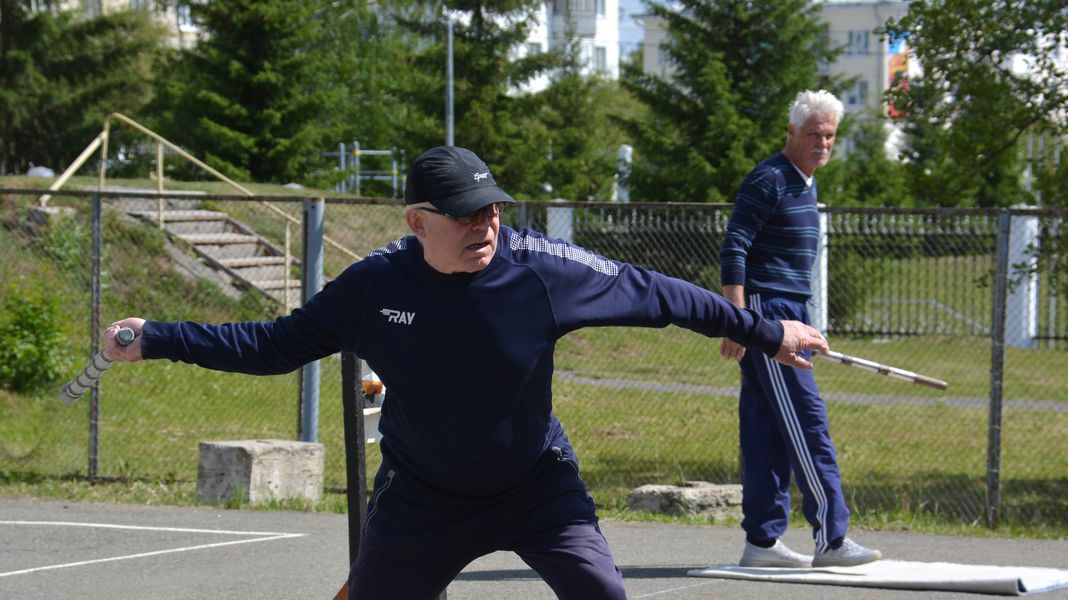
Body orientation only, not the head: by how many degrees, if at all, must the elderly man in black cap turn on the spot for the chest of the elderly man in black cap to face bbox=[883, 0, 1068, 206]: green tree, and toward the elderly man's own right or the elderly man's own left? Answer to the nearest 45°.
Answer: approximately 135° to the elderly man's own left

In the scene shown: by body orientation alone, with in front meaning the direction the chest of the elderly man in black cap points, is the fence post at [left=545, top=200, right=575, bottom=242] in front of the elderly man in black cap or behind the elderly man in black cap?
behind

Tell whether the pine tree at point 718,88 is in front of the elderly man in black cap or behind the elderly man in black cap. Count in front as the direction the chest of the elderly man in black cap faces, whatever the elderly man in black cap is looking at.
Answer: behind

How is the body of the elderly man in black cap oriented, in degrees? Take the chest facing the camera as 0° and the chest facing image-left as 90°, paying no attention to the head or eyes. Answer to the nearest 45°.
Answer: approximately 0°

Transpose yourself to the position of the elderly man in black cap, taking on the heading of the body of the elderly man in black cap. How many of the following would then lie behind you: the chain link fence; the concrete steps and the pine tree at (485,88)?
3

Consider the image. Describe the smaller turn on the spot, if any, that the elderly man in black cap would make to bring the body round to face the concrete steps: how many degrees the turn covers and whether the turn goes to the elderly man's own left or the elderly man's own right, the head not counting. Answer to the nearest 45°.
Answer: approximately 180°

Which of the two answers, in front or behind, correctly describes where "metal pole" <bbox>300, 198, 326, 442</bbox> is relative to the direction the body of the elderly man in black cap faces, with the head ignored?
behind

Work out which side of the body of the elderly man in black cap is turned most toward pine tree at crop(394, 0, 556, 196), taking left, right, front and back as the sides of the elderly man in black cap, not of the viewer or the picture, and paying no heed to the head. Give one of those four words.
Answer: back

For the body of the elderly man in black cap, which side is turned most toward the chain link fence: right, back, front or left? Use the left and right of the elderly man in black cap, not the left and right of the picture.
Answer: back

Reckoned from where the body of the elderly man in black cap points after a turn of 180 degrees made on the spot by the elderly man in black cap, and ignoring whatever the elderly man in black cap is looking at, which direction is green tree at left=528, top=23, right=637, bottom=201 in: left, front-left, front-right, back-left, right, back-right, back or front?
front

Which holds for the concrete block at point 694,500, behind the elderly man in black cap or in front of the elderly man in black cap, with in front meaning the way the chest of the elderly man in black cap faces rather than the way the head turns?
behind

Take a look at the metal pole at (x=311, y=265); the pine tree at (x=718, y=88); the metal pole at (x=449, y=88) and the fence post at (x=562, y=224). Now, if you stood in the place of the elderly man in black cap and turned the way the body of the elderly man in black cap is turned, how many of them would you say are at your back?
4

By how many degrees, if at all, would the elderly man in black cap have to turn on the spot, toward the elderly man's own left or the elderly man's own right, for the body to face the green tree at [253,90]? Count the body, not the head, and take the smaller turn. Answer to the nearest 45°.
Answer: approximately 180°

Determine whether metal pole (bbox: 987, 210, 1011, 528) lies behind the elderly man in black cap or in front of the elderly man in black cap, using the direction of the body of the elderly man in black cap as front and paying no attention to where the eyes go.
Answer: behind

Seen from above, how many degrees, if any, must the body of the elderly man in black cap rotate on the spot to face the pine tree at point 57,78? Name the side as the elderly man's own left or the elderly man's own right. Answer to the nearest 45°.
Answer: approximately 180°

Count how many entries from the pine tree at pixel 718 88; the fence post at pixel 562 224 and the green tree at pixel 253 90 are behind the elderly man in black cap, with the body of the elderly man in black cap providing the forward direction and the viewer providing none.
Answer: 3
